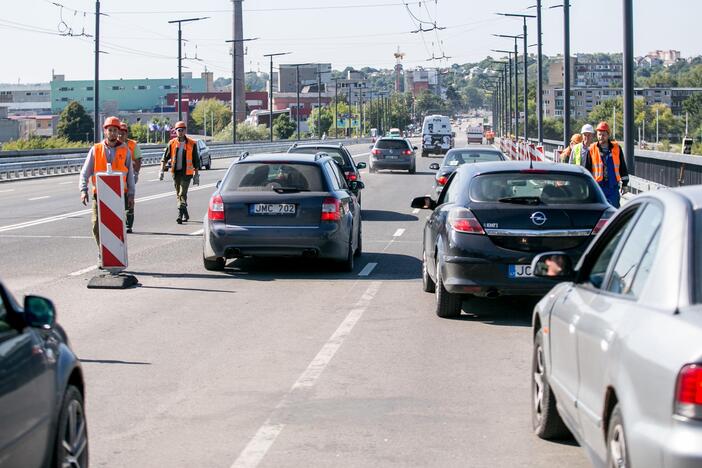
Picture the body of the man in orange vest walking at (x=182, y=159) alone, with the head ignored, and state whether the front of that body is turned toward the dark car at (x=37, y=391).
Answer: yes

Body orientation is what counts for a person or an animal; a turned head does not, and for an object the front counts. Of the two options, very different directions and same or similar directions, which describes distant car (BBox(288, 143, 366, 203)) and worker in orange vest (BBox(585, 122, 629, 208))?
very different directions

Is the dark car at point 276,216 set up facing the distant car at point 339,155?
yes

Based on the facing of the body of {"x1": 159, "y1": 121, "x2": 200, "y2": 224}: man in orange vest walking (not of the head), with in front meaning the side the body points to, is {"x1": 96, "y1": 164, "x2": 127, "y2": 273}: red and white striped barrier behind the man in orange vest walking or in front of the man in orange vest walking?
in front

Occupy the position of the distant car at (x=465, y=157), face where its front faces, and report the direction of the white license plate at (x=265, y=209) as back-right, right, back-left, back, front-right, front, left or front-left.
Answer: back

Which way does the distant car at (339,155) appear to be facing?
away from the camera

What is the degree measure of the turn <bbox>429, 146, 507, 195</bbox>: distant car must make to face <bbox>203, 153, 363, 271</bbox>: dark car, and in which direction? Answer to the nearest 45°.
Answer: approximately 180°

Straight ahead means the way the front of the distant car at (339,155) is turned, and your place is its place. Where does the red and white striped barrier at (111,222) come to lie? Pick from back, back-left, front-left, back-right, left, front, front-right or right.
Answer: back

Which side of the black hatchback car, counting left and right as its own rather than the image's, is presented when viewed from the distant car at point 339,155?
front

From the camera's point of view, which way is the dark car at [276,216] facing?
away from the camera
